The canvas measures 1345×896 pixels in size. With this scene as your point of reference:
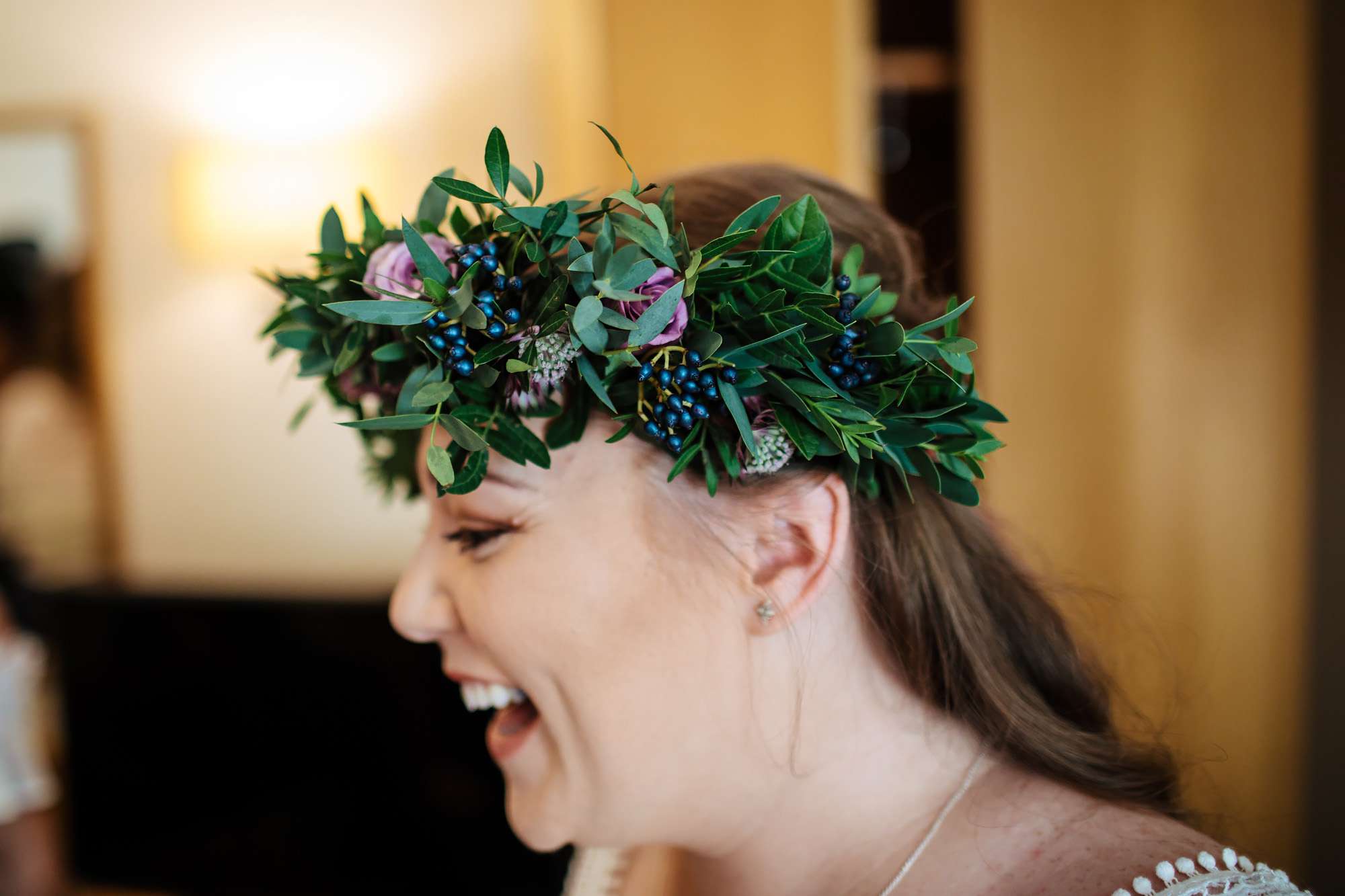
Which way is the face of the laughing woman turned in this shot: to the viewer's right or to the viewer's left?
to the viewer's left

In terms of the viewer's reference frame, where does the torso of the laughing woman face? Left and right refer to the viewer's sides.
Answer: facing to the left of the viewer
